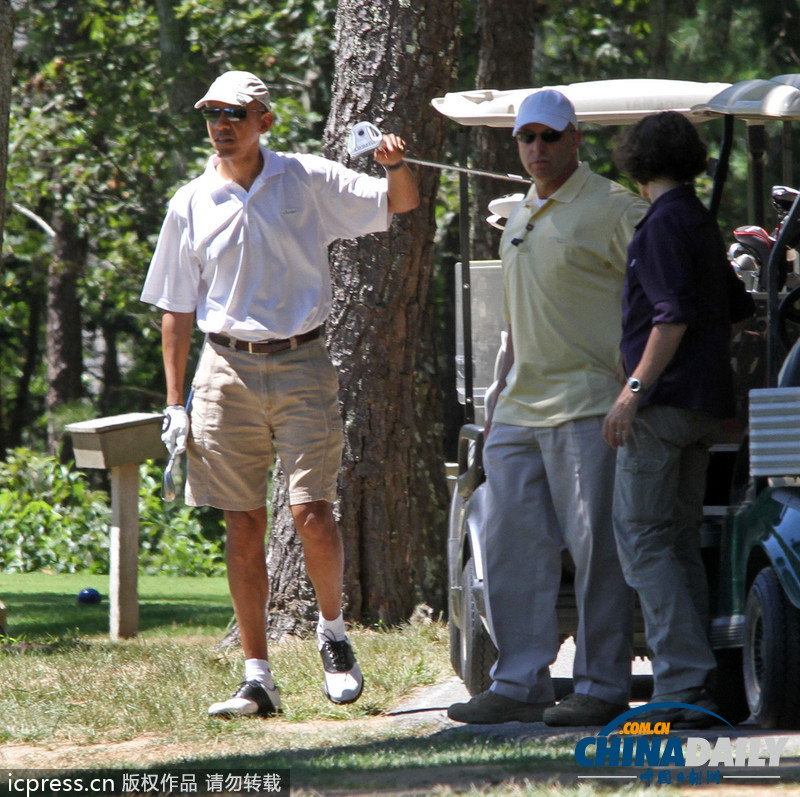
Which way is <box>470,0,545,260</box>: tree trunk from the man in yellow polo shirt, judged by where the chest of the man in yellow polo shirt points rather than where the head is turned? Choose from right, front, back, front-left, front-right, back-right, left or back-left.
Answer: back-right

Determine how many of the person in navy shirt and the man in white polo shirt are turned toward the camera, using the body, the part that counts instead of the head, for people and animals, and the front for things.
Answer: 1

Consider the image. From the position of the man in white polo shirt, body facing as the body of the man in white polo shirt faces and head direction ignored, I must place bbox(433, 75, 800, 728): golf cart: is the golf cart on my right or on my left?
on my left

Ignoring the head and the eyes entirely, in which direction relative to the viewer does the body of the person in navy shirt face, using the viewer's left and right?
facing away from the viewer and to the left of the viewer

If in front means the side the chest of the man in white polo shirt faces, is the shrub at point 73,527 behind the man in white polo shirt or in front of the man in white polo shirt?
behind

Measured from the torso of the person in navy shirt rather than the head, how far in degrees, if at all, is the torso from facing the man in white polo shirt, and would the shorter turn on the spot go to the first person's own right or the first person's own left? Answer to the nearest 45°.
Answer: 0° — they already face them

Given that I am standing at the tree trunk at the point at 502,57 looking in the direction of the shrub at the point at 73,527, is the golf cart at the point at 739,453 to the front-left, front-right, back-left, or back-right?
back-left

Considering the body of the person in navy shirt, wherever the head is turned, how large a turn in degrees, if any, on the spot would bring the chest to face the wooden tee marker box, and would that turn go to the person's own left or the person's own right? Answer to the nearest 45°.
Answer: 0° — they already face it

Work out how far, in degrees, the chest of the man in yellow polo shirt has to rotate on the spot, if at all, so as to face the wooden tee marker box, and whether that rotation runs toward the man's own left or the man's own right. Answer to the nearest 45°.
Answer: approximately 90° to the man's own right

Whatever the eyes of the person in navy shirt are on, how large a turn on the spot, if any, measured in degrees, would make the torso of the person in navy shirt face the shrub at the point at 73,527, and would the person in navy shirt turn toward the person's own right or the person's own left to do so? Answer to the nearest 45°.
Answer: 0° — they already face it
